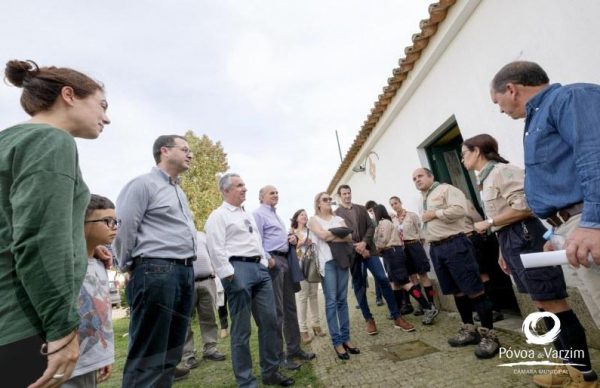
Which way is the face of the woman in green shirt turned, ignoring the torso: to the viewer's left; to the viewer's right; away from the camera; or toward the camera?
to the viewer's right

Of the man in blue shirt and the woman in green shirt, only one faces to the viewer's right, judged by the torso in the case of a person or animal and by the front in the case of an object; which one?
the woman in green shirt

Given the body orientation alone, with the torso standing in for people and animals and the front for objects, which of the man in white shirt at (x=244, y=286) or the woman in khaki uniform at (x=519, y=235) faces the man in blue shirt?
the man in white shirt

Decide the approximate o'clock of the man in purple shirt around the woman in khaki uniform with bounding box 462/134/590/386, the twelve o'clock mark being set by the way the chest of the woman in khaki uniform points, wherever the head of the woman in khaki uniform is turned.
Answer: The man in purple shirt is roughly at 12 o'clock from the woman in khaki uniform.

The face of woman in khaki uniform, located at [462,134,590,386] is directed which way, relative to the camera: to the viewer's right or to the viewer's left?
to the viewer's left

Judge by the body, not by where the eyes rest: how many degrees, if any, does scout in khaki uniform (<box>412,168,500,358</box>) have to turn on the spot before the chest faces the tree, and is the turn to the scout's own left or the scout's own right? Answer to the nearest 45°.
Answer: approximately 90° to the scout's own right

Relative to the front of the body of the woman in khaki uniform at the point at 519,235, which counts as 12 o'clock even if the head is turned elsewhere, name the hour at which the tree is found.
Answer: The tree is roughly at 1 o'clock from the woman in khaki uniform.

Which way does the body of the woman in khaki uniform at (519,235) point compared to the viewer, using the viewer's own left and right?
facing to the left of the viewer

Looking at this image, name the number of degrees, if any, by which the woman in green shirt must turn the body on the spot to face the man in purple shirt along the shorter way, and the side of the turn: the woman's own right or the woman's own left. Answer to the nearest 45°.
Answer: approximately 45° to the woman's own left

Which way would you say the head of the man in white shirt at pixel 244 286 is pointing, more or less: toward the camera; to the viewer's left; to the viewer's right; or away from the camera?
to the viewer's right

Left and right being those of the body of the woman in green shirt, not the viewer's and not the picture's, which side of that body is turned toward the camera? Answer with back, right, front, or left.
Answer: right

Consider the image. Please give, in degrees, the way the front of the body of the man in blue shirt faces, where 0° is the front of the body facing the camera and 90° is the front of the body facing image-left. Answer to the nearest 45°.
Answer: approximately 90°

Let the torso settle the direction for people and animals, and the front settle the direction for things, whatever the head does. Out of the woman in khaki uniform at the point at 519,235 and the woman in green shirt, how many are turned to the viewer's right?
1
